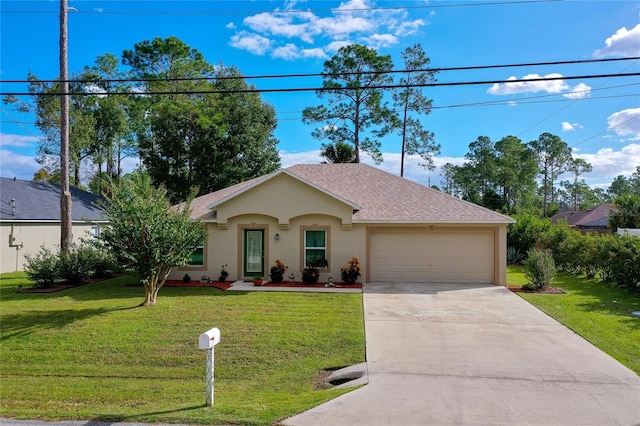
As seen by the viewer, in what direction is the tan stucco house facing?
toward the camera

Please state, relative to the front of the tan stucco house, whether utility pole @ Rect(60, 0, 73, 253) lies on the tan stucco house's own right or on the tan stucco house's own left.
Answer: on the tan stucco house's own right

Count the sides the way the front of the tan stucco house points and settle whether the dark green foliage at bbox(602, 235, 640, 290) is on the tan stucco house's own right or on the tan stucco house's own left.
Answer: on the tan stucco house's own left

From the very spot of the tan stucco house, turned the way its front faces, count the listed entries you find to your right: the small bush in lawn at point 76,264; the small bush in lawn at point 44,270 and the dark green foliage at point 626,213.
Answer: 2

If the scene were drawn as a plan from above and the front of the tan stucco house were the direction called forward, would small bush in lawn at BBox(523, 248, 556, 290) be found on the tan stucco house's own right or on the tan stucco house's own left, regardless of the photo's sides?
on the tan stucco house's own left

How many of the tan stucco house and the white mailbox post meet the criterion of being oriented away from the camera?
0

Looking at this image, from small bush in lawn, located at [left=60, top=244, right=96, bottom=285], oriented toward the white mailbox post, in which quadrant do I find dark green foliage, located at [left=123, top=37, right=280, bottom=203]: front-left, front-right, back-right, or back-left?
back-left

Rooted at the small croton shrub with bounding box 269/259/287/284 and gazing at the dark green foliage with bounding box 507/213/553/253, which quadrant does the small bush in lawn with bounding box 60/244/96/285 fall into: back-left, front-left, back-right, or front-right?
back-left

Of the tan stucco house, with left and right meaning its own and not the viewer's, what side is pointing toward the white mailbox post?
front
